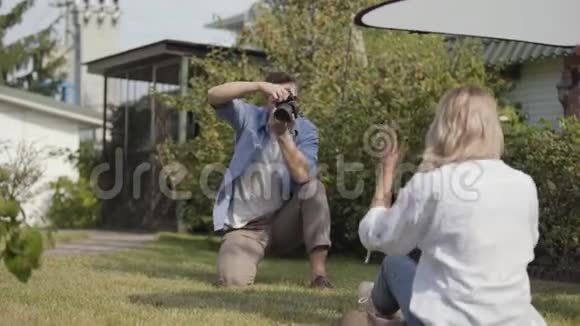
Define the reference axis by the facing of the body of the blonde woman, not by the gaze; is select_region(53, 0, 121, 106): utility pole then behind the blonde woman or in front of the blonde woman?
in front

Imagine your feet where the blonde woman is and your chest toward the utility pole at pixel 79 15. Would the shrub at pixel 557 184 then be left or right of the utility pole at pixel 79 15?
right

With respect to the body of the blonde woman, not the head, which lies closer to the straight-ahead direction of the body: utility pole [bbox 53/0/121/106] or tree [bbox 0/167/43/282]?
the utility pole

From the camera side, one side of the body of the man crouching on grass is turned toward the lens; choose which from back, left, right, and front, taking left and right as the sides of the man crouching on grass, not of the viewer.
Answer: front

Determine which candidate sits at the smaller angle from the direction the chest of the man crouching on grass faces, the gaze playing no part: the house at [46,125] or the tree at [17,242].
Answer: the tree

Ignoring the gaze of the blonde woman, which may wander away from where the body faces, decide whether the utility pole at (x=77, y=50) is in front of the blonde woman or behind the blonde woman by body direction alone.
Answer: in front

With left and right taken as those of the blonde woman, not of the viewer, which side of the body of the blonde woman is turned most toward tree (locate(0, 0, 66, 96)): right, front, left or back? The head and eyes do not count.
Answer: front

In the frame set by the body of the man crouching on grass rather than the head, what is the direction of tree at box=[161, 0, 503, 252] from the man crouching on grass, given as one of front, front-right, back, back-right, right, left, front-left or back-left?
back

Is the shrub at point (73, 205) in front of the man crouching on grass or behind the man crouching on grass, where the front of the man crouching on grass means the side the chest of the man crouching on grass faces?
behind

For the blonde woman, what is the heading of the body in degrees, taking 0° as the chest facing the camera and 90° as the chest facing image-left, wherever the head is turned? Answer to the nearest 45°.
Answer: approximately 135°

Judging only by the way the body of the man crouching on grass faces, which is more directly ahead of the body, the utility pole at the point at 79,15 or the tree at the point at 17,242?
the tree

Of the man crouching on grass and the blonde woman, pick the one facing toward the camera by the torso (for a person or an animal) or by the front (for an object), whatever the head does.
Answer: the man crouching on grass

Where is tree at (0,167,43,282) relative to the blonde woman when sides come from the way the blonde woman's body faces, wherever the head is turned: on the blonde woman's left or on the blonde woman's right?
on the blonde woman's left

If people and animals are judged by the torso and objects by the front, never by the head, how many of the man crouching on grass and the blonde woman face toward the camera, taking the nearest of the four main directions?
1
